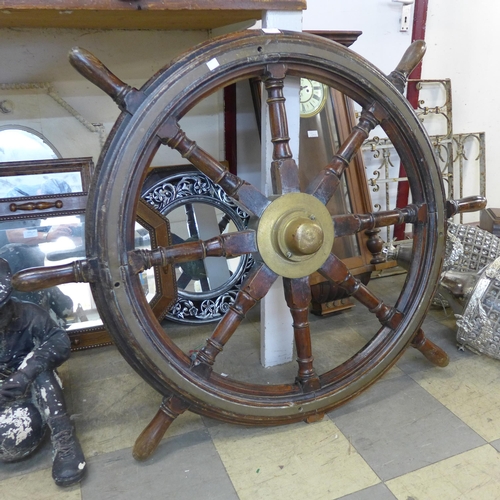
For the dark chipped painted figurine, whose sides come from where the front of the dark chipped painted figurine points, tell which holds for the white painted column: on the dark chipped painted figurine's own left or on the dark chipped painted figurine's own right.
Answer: on the dark chipped painted figurine's own left

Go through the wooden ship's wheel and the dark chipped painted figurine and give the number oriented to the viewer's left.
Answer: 0

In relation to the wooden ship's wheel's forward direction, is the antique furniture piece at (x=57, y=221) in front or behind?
behind

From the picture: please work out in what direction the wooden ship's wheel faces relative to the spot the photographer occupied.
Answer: facing the viewer and to the right of the viewer

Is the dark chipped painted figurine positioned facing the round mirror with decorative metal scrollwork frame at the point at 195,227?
no

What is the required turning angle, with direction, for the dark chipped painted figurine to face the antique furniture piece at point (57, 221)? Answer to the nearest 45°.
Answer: approximately 180°

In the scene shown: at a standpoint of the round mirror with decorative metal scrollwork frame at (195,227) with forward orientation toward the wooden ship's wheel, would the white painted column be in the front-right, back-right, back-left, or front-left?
front-left

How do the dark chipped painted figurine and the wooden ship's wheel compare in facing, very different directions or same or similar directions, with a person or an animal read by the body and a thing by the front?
same or similar directions

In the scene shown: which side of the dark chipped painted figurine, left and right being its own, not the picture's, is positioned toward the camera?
front

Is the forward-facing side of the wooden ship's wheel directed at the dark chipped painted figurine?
no
